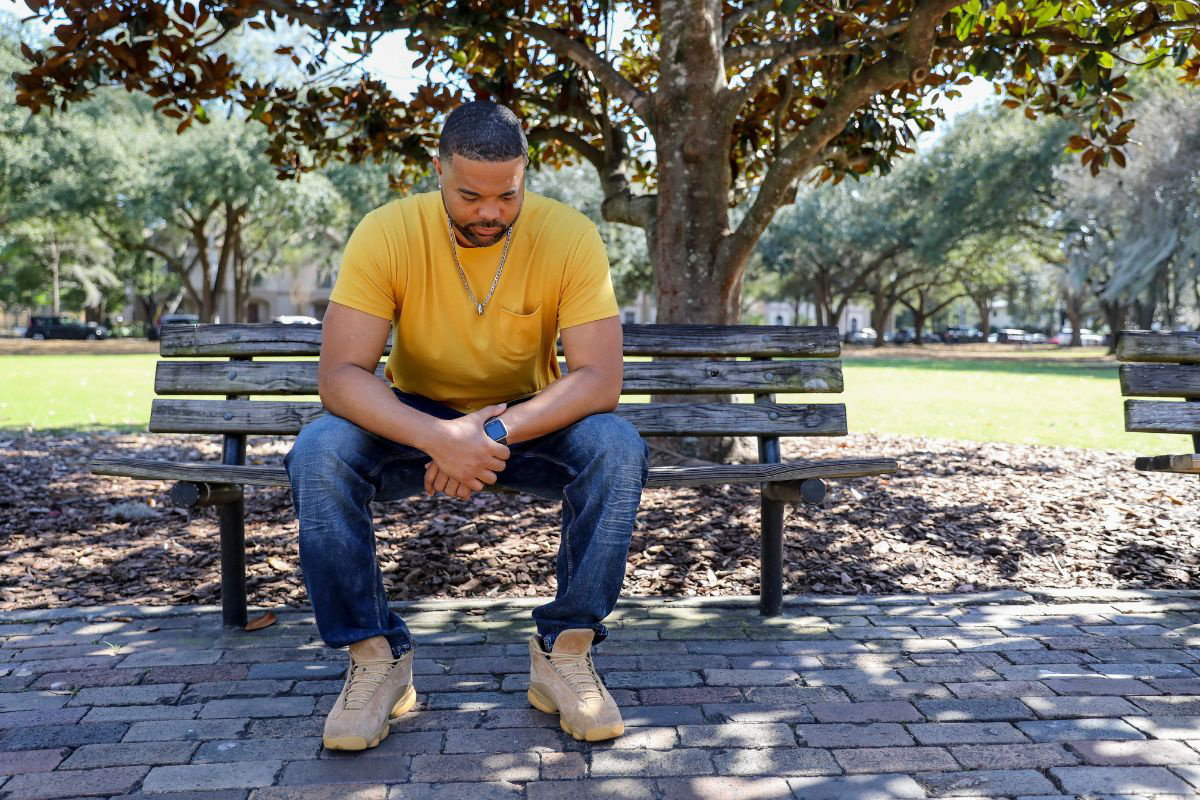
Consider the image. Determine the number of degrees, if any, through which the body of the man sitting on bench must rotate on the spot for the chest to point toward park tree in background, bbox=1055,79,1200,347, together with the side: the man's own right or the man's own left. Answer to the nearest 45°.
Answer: approximately 135° to the man's own left

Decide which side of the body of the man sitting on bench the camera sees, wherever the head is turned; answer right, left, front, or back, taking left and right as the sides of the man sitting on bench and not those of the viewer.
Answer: front

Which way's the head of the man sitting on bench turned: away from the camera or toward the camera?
toward the camera

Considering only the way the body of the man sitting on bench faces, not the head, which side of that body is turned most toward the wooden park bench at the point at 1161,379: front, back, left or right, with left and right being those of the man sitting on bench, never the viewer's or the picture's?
left

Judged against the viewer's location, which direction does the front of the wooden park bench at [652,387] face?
facing the viewer

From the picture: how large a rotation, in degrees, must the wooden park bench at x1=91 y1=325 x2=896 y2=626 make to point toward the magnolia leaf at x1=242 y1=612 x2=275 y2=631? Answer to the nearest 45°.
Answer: approximately 90° to its right

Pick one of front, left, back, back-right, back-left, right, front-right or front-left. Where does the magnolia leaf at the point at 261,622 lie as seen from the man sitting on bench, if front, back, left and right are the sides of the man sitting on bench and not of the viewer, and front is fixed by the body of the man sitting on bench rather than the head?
back-right

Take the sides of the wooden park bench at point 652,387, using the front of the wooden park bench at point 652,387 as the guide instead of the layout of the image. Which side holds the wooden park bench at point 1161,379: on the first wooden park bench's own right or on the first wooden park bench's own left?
on the first wooden park bench's own left

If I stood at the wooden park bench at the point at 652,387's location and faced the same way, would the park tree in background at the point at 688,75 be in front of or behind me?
behind
